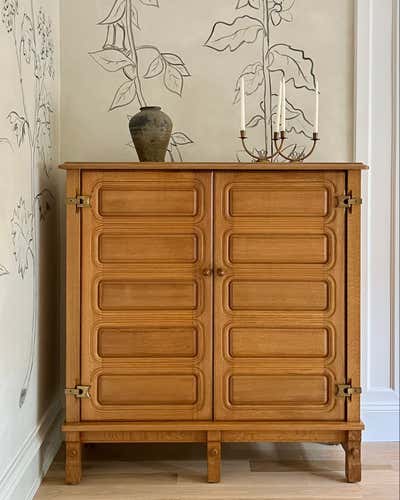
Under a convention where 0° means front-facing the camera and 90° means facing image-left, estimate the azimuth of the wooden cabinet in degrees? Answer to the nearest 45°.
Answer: approximately 0°
